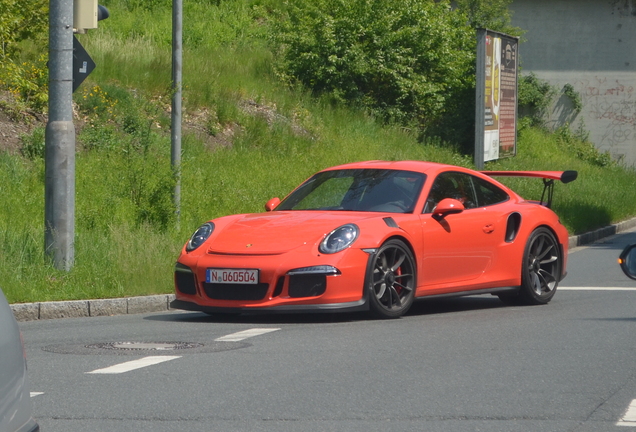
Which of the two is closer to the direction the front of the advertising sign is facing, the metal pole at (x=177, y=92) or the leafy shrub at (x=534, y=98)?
the metal pole

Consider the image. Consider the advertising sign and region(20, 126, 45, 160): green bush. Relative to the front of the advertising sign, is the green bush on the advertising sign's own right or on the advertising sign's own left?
on the advertising sign's own right

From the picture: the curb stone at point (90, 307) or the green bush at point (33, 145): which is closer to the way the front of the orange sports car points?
the curb stone

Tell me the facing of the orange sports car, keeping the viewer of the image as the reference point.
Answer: facing the viewer and to the left of the viewer

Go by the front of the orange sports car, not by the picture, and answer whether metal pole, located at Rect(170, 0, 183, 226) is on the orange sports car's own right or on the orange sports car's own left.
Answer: on the orange sports car's own right

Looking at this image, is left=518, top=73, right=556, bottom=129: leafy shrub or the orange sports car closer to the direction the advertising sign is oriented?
the orange sports car

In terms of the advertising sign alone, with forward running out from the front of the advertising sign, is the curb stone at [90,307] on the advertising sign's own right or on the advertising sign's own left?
on the advertising sign's own right

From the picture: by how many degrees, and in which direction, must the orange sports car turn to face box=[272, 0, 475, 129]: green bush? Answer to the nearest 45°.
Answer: approximately 135° to its right

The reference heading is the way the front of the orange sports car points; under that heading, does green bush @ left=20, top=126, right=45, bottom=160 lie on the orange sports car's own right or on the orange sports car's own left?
on the orange sports car's own right

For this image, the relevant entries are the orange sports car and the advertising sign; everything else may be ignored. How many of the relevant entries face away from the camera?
0

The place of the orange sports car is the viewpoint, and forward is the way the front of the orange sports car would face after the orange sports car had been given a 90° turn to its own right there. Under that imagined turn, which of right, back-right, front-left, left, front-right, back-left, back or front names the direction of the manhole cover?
left

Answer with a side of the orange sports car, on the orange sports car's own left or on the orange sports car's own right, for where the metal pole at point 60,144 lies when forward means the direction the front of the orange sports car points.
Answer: on the orange sports car's own right

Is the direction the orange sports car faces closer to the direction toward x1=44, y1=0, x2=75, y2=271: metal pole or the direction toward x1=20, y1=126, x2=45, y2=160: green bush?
the metal pole
